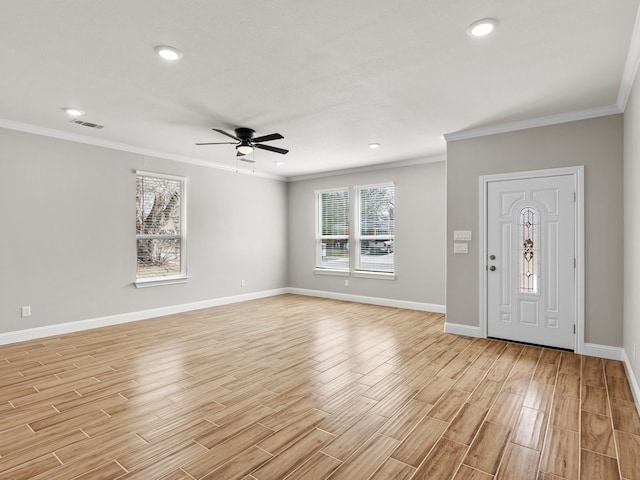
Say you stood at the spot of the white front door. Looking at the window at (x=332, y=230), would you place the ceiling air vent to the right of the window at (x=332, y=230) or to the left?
left

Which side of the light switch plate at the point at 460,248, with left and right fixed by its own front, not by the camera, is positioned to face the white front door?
left

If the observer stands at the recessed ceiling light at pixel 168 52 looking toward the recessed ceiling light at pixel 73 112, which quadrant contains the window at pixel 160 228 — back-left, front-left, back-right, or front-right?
front-right

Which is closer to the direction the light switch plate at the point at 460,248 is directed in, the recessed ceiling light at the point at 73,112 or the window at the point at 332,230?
the recessed ceiling light

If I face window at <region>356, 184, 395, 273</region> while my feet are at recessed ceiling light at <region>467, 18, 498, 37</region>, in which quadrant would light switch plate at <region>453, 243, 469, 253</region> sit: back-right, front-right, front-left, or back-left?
front-right

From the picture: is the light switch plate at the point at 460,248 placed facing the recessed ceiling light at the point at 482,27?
yes

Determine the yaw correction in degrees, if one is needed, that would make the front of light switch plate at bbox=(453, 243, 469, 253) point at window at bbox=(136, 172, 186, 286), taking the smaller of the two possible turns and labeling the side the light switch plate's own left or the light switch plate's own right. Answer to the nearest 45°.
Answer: approximately 90° to the light switch plate's own right

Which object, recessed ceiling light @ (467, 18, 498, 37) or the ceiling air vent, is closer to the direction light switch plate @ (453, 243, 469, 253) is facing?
the recessed ceiling light

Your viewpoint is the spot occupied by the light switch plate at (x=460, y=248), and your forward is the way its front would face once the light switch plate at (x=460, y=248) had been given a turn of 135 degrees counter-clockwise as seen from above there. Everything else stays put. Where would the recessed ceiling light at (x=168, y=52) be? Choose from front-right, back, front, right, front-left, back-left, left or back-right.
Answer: back

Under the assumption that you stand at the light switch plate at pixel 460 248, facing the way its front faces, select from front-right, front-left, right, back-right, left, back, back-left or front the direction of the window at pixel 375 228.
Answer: back-right

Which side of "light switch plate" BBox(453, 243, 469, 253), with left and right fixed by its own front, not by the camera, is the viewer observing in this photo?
front

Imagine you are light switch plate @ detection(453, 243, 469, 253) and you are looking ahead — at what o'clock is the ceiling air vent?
The ceiling air vent is roughly at 2 o'clock from the light switch plate.

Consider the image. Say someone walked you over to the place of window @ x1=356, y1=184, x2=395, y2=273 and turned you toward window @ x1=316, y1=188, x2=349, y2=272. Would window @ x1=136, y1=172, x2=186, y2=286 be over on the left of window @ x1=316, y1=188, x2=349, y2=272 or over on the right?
left

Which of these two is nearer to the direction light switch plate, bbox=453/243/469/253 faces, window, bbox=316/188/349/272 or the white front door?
the white front door

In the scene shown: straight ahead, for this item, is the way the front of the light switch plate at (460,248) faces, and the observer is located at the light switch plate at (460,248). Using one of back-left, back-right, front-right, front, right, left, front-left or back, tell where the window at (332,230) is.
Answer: back-right

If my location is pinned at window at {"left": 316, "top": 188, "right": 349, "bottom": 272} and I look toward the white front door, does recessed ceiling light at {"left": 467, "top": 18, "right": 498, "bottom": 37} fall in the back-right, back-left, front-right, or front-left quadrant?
front-right

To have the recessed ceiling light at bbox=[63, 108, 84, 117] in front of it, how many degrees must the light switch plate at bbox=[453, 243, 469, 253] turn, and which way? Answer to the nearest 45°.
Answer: approximately 45° to its right
